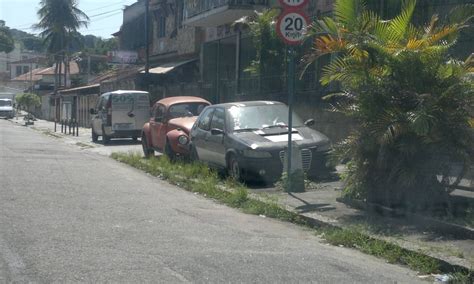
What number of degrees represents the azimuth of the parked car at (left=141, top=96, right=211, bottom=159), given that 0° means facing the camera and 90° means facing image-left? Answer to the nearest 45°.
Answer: approximately 315°

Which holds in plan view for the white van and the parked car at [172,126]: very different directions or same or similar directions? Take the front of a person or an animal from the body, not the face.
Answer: very different directions

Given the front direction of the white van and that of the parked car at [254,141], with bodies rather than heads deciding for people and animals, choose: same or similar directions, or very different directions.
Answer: very different directions

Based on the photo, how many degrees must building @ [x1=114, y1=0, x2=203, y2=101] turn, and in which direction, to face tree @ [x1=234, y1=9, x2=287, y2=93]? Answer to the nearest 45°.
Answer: approximately 45° to its left

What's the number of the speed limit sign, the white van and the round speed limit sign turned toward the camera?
2

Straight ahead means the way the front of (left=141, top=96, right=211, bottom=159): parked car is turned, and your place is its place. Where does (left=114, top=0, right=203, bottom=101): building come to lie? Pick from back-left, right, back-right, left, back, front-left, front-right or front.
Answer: back-left

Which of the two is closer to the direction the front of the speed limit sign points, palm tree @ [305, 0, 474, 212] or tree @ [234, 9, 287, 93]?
the palm tree

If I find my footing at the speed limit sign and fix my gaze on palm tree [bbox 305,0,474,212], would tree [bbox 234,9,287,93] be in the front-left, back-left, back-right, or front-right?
back-left
